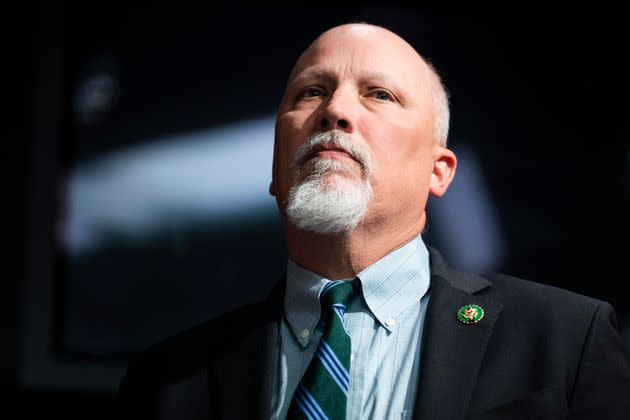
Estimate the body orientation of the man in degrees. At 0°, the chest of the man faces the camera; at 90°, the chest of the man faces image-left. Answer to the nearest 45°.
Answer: approximately 0°

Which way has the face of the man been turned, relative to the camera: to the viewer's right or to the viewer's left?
to the viewer's left
